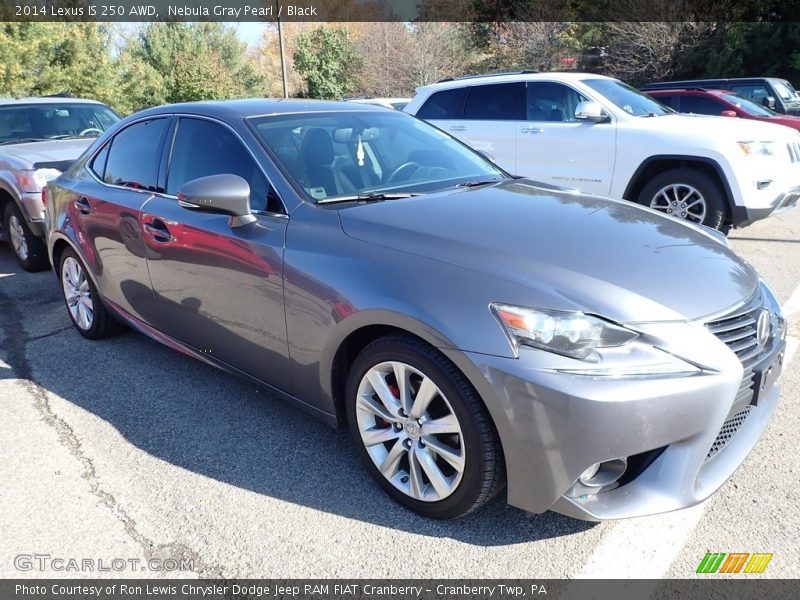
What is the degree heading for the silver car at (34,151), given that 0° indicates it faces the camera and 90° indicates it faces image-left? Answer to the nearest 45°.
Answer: approximately 315°

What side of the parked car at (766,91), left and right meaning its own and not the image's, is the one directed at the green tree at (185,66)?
back

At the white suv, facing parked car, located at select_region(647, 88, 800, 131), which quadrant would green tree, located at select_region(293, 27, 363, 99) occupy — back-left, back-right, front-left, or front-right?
front-left

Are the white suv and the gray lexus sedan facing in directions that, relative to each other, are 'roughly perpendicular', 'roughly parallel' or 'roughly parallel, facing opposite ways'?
roughly parallel

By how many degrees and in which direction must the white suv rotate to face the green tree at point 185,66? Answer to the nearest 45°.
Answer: approximately 180°

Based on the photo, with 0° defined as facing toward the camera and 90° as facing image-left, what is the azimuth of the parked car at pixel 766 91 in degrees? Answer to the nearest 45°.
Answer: approximately 315°

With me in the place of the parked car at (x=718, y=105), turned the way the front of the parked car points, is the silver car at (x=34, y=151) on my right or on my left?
on my right

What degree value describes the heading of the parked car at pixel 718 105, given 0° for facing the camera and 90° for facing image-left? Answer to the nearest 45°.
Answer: approximately 315°

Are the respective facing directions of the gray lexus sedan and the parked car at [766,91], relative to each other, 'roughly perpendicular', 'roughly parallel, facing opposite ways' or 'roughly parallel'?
roughly parallel

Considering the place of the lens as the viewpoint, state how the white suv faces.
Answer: facing the viewer and to the right of the viewer

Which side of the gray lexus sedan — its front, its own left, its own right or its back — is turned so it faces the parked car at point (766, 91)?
left

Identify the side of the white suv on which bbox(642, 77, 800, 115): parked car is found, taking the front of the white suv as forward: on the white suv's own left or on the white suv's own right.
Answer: on the white suv's own left

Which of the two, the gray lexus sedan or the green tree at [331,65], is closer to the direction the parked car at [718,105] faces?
the gray lexus sedan

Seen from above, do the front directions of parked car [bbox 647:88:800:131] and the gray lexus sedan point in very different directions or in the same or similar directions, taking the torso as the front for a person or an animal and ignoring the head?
same or similar directions
